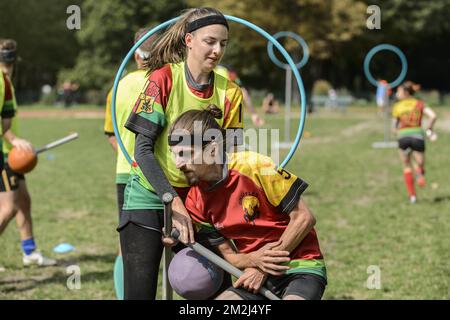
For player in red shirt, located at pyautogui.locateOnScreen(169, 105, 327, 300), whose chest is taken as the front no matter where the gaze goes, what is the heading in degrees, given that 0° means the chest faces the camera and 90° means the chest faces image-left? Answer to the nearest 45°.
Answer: approximately 45°

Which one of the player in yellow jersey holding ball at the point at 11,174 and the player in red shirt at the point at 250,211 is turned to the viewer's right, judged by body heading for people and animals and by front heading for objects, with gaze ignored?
the player in yellow jersey holding ball

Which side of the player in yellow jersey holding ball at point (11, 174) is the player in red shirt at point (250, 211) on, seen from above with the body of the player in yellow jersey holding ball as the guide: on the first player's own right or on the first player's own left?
on the first player's own right

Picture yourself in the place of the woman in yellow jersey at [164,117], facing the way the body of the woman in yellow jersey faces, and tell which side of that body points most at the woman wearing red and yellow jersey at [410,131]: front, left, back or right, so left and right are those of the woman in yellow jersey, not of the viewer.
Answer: left

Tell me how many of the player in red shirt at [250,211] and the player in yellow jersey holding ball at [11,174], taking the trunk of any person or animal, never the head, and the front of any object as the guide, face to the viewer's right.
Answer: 1

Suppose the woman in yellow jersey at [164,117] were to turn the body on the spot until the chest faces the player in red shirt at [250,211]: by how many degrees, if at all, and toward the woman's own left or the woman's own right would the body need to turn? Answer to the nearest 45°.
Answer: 0° — they already face them

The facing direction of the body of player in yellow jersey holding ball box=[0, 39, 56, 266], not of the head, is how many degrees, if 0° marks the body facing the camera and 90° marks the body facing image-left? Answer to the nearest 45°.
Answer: approximately 270°
